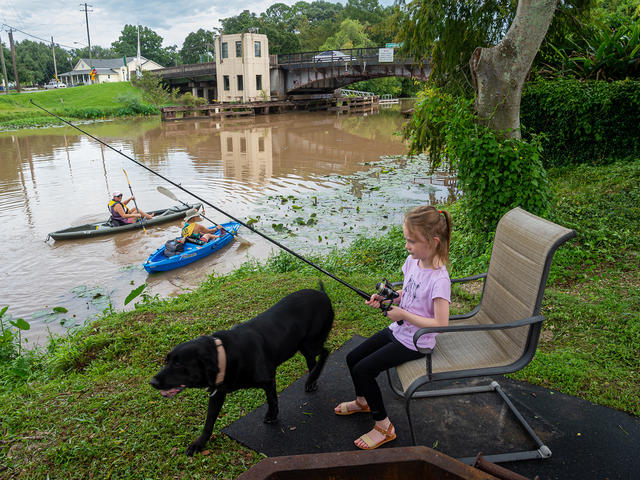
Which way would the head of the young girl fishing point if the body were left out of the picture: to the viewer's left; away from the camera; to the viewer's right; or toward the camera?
to the viewer's left

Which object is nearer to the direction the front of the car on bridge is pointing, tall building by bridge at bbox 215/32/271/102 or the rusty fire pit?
the rusty fire pit

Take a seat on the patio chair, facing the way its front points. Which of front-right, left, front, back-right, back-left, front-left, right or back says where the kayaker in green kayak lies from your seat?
right

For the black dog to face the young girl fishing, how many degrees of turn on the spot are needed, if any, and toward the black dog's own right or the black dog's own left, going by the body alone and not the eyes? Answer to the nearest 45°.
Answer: approximately 135° to the black dog's own left

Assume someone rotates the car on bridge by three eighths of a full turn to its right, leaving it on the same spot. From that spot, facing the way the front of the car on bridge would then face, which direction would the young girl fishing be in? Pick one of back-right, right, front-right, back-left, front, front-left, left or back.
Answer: front-left

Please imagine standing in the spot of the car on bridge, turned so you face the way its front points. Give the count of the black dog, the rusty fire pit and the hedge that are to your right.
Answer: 3

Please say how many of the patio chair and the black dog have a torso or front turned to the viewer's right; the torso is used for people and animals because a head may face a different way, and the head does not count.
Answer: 0

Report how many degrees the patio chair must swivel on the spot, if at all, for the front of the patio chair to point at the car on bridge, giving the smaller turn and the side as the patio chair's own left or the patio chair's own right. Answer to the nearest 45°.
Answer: approximately 135° to the patio chair's own right

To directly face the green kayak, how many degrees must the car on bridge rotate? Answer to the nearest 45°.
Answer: approximately 90° to its right

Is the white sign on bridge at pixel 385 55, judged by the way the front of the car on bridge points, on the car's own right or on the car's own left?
on the car's own right

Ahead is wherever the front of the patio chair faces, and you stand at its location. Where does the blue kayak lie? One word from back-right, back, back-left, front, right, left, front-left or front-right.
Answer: right

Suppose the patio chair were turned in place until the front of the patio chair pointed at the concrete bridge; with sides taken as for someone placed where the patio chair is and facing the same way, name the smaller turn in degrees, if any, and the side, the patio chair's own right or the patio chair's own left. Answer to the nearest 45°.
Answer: approximately 135° to the patio chair's own right
